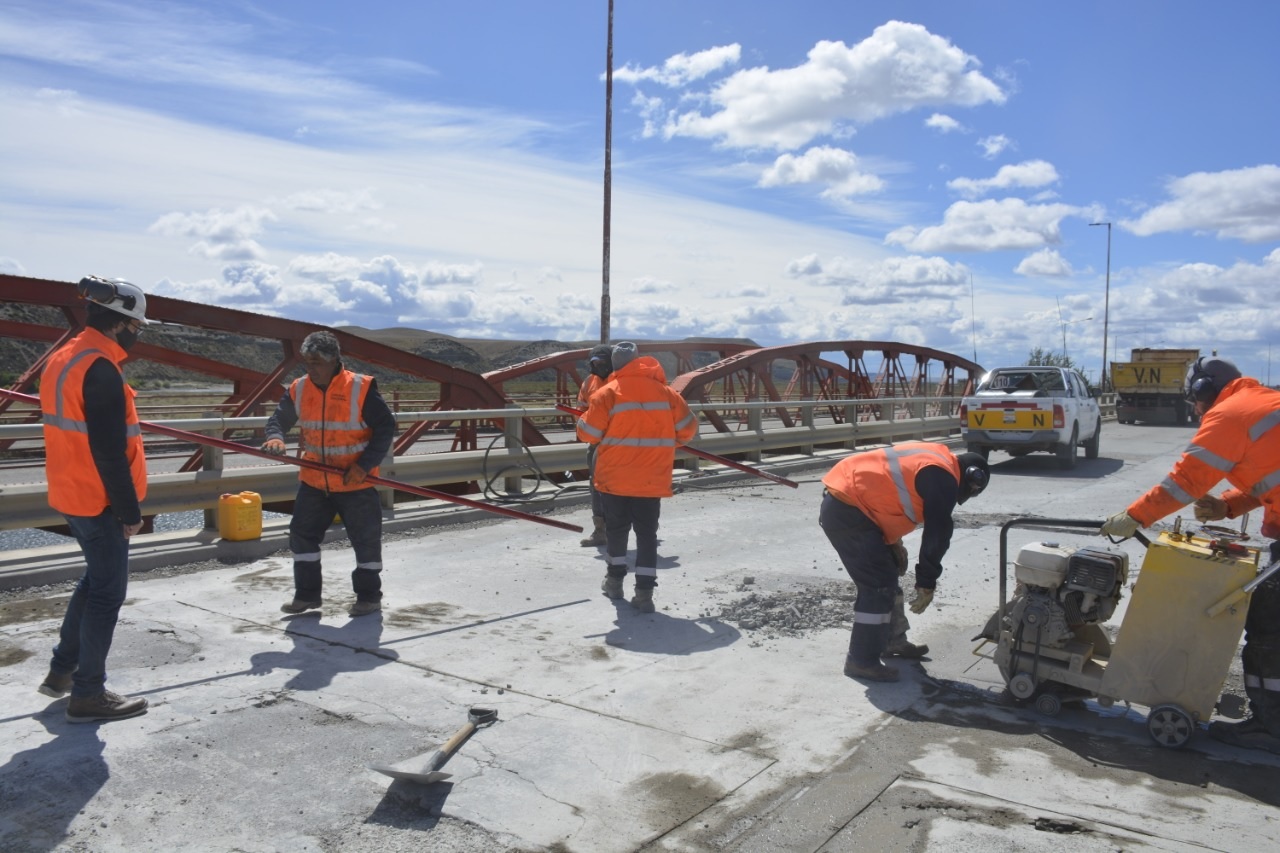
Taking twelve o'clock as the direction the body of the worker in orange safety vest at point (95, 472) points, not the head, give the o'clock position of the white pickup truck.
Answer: The white pickup truck is roughly at 11 o'clock from the worker in orange safety vest.

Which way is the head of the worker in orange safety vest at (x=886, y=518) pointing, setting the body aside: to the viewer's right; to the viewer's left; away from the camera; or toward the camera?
to the viewer's right

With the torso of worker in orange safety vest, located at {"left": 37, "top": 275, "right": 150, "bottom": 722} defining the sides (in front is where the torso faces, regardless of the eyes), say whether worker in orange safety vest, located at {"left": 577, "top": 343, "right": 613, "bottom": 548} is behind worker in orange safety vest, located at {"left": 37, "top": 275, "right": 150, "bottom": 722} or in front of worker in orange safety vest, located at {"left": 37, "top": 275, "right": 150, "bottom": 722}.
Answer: in front

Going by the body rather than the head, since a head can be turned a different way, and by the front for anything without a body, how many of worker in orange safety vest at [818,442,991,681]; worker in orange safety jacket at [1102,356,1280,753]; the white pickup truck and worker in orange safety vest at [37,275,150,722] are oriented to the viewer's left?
1

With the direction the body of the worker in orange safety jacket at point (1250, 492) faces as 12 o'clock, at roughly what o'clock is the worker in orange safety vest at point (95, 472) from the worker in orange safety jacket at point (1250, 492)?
the worker in orange safety vest at point (95, 472) is roughly at 11 o'clock from the worker in orange safety jacket at point (1250, 492).

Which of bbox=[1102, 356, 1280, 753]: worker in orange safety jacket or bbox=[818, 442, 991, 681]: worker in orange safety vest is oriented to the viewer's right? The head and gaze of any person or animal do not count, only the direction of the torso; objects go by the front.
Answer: bbox=[818, 442, 991, 681]: worker in orange safety vest

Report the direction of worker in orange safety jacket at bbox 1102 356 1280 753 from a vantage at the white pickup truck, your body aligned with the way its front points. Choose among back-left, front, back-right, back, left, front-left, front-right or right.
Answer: back-right

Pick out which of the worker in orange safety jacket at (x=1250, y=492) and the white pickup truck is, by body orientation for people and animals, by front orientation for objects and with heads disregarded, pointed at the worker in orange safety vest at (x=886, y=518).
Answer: the worker in orange safety jacket at (x=1250, y=492)

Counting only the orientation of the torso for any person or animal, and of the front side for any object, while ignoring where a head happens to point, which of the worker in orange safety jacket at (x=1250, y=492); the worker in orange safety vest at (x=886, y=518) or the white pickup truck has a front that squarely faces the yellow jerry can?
the worker in orange safety jacket at (x=1250, y=492)

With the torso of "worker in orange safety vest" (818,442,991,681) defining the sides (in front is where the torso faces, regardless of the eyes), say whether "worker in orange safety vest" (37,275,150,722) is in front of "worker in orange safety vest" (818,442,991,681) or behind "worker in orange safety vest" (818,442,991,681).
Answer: behind

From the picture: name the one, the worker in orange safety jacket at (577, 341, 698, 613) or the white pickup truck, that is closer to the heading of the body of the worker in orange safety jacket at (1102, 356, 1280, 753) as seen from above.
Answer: the worker in orange safety jacket at (577, 341, 698, 613)

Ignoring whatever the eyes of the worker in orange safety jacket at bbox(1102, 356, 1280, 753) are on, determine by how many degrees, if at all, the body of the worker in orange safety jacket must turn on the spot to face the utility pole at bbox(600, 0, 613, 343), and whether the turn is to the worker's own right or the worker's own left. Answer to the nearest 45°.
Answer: approximately 45° to the worker's own right

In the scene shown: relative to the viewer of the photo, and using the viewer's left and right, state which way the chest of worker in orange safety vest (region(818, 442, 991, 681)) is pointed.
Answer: facing to the right of the viewer

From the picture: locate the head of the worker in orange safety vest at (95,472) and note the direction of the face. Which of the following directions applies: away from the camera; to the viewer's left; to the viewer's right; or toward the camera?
to the viewer's right

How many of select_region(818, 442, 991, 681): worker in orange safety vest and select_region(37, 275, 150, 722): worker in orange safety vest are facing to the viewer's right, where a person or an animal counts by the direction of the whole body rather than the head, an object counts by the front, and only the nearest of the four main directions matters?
2

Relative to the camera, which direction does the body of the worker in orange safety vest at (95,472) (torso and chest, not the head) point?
to the viewer's right

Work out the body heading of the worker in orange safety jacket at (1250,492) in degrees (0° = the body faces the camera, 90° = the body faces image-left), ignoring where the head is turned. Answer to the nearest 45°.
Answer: approximately 90°
